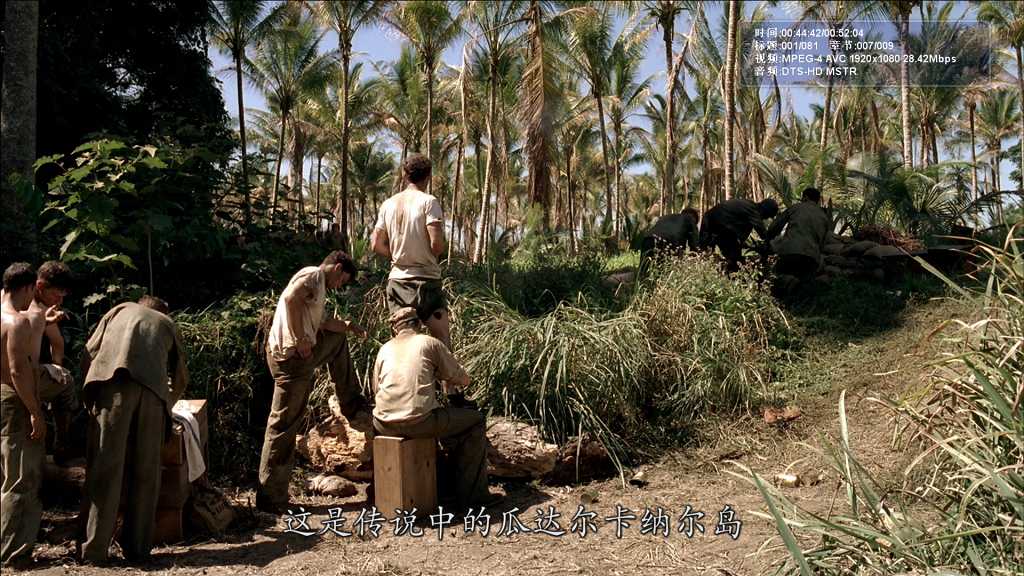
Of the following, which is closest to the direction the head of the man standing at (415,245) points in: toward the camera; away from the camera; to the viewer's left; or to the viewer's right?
away from the camera

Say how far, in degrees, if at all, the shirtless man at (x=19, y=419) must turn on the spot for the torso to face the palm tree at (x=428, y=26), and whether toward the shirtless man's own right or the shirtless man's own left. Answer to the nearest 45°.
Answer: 0° — they already face it

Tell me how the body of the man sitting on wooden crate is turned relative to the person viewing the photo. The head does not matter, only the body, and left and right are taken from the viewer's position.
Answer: facing away from the viewer and to the right of the viewer

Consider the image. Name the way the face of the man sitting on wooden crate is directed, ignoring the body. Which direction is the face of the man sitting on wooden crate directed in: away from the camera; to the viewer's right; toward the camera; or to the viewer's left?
away from the camera

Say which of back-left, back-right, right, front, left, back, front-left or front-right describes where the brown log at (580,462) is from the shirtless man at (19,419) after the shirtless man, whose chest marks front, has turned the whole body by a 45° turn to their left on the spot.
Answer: right

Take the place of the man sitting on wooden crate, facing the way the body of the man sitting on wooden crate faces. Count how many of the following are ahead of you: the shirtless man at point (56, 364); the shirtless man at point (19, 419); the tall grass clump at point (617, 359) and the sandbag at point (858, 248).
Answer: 2

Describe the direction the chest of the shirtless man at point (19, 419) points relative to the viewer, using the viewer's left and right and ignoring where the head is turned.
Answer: facing away from the viewer and to the right of the viewer

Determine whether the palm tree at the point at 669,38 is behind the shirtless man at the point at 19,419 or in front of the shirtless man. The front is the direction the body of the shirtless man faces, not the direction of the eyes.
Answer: in front

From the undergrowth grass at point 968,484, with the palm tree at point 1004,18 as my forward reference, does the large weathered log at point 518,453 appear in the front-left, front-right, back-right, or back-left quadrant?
front-left

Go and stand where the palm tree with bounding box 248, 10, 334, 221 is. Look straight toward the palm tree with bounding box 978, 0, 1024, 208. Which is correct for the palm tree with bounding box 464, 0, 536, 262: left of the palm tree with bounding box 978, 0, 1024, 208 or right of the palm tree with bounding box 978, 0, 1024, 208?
right

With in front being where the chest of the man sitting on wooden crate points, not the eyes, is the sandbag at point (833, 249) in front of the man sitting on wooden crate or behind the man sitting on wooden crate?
in front

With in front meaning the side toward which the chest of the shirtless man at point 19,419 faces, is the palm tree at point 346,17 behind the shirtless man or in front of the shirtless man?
in front

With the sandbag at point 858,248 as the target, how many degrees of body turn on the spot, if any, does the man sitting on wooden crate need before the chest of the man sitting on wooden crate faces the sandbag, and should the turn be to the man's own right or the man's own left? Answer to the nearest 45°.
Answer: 0° — they already face it
